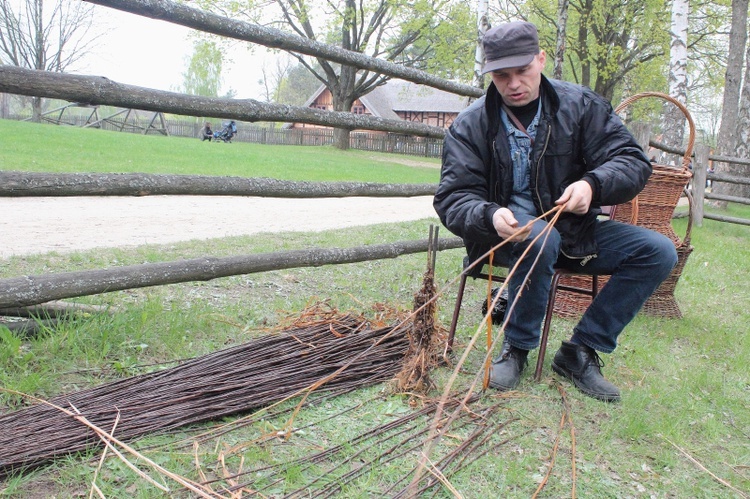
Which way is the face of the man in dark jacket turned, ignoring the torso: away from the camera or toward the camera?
toward the camera

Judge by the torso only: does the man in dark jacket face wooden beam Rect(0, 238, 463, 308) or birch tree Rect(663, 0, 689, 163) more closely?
the wooden beam

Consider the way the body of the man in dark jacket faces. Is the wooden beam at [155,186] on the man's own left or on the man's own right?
on the man's own right

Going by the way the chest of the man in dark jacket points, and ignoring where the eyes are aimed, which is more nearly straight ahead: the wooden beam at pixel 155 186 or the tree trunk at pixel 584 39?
the wooden beam

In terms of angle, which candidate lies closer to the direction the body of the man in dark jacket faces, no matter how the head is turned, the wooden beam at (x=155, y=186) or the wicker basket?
the wooden beam

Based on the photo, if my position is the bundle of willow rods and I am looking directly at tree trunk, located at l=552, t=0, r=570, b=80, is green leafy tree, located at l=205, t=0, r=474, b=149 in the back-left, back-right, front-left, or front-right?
front-left

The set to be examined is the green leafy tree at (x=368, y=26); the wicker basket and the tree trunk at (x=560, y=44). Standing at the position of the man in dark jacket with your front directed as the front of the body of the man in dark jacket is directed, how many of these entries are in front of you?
0

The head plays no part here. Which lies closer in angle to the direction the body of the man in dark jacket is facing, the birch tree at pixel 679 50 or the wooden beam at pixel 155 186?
the wooden beam

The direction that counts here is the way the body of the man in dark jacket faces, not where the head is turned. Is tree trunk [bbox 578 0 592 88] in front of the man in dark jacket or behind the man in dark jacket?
behind

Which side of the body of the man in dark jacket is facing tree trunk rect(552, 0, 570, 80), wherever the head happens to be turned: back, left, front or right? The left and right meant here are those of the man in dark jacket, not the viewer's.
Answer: back

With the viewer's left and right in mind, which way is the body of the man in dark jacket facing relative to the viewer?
facing the viewer

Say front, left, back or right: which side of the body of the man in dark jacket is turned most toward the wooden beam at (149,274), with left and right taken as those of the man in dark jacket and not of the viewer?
right

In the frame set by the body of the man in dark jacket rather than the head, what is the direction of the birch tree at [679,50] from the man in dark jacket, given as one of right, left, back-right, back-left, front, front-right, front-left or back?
back

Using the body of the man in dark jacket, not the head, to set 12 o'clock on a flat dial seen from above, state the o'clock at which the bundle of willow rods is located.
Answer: The bundle of willow rods is roughly at 2 o'clock from the man in dark jacket.
